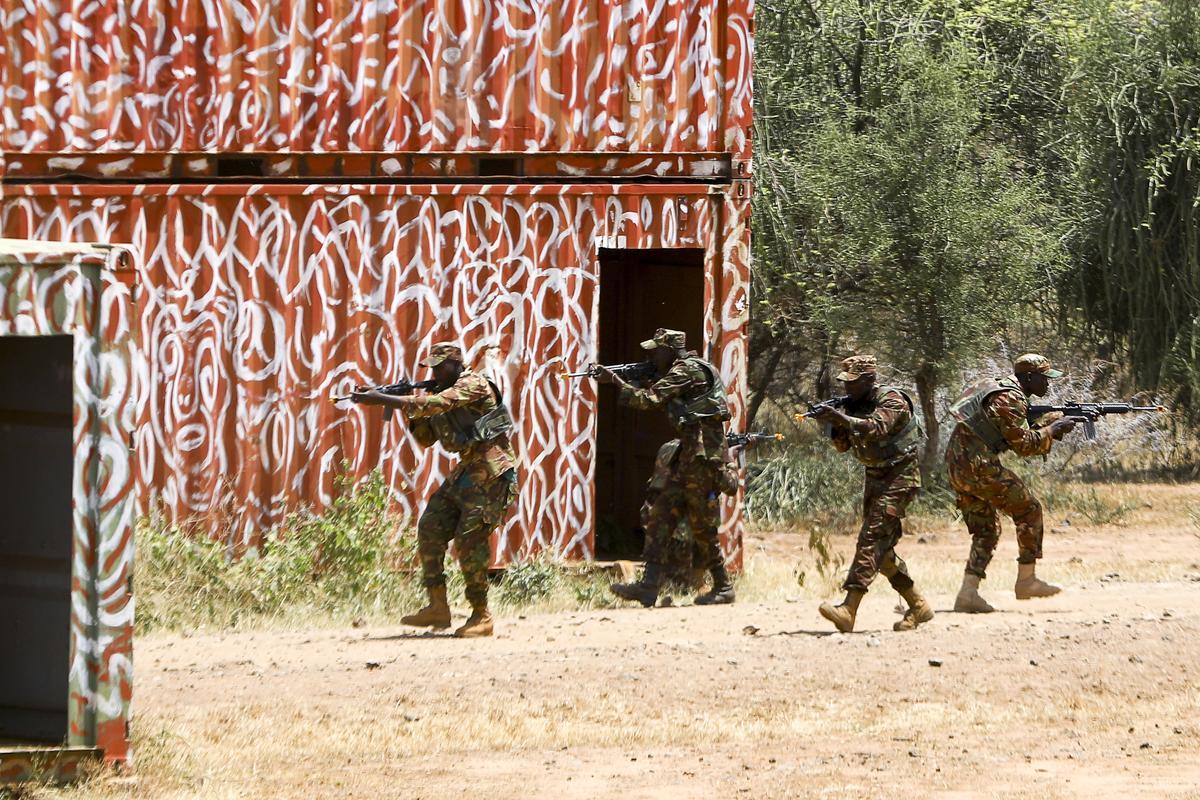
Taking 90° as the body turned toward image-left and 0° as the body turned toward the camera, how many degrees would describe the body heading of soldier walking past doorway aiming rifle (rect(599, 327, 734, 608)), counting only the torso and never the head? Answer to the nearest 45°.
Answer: approximately 90°

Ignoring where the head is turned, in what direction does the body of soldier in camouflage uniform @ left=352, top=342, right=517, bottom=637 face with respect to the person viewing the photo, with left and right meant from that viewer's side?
facing to the left of the viewer

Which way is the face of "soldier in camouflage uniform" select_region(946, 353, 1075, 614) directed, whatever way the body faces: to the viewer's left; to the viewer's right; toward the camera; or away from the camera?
to the viewer's right

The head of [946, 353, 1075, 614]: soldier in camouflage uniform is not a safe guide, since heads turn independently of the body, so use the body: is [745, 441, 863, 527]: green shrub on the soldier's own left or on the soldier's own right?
on the soldier's own left

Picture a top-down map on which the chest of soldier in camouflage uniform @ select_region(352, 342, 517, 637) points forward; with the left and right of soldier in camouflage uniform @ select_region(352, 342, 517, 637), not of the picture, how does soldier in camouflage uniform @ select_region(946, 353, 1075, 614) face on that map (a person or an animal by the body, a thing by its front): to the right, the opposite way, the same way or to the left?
the opposite way

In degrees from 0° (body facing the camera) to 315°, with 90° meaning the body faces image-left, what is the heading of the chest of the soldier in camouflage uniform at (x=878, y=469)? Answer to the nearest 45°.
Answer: approximately 90°

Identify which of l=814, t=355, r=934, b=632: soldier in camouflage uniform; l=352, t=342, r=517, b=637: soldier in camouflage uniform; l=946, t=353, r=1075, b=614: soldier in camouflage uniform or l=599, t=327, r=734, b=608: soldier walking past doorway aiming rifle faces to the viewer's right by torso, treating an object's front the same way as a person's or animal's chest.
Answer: l=946, t=353, r=1075, b=614: soldier in camouflage uniform

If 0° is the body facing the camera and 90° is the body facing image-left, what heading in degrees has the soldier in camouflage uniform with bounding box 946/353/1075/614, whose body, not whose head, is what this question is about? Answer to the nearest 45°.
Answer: approximately 270°

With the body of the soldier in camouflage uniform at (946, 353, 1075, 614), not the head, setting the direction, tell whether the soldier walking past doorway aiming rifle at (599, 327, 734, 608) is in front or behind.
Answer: behind
